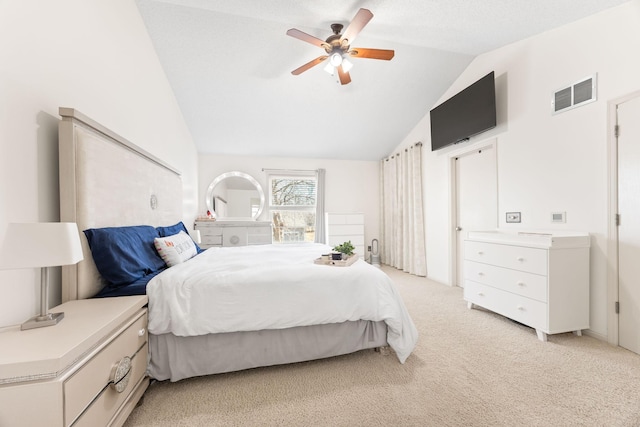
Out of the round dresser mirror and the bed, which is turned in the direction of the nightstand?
the round dresser mirror

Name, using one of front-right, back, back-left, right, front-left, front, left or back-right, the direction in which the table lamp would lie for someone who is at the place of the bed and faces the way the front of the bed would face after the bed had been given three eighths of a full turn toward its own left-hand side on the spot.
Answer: left

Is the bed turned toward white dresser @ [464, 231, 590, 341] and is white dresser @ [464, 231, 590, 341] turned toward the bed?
yes

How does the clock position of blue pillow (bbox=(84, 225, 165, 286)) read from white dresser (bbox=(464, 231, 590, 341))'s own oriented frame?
The blue pillow is roughly at 12 o'clock from the white dresser.

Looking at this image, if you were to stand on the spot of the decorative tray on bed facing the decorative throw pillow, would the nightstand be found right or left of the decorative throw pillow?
left

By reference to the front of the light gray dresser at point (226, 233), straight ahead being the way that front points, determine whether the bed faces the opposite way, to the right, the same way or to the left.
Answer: to the left

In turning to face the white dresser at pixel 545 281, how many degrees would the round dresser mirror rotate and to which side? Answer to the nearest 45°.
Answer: approximately 45° to its left

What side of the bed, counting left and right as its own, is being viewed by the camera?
right

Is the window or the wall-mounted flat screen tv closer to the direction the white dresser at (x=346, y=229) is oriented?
the wall-mounted flat screen tv

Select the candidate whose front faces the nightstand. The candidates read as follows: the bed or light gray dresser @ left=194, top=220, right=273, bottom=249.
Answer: the light gray dresser
